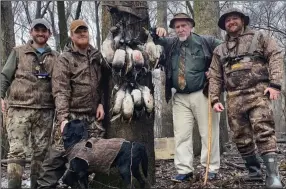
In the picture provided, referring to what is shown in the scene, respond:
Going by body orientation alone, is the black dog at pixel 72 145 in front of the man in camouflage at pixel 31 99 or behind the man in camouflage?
in front

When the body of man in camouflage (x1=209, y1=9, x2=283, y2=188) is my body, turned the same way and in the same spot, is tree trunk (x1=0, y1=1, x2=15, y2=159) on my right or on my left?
on my right

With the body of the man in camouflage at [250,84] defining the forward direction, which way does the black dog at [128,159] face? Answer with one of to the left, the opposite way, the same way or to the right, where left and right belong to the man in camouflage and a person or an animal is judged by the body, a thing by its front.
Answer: to the right

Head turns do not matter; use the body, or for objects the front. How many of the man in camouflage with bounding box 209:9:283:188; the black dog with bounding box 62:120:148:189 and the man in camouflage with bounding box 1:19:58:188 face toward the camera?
2

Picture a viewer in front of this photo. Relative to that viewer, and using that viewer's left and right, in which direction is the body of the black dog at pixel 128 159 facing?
facing to the left of the viewer

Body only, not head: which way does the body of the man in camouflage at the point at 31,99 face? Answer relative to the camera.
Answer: toward the camera

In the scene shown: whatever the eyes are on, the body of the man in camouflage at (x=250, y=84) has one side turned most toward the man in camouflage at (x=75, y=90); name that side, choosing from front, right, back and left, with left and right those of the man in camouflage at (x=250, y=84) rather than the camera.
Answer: right

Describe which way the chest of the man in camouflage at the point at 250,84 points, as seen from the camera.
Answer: toward the camera

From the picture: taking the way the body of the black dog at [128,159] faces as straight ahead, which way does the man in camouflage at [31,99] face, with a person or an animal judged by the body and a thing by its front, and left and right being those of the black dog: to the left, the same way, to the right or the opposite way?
to the left

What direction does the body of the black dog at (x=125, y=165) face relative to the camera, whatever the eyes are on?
to the viewer's left

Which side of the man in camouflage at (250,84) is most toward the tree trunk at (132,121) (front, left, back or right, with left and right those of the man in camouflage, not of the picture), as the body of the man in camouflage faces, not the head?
right
